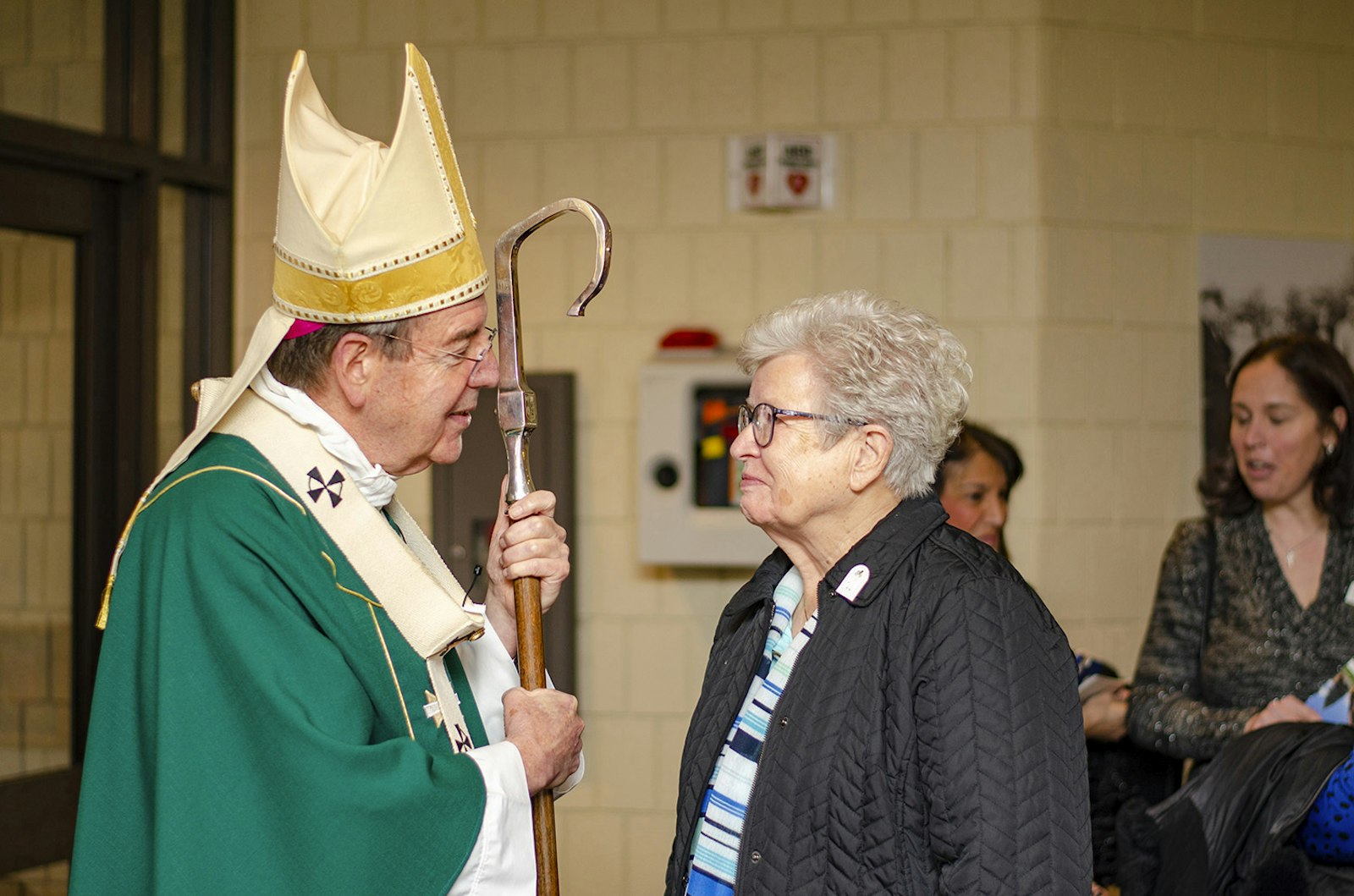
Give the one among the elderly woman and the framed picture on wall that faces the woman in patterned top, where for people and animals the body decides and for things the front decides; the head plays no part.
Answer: the framed picture on wall

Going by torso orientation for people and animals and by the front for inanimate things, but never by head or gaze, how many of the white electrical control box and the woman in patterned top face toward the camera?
2

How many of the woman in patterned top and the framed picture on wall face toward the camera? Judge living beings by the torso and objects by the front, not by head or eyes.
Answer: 2

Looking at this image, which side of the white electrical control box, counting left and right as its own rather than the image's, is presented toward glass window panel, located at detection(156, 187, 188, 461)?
right

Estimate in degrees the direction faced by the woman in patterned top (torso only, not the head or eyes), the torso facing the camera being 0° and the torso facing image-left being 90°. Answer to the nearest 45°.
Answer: approximately 0°

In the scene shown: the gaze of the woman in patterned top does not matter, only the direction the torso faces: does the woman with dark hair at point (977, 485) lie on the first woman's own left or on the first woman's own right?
on the first woman's own right

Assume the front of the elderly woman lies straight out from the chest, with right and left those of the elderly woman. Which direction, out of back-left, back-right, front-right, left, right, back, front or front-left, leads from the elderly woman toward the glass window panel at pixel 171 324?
right
